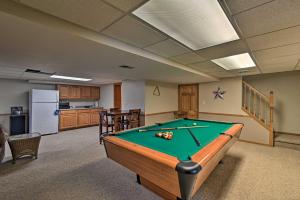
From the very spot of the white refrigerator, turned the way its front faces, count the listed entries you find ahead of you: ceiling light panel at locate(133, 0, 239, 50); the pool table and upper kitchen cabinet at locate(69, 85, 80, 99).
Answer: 2

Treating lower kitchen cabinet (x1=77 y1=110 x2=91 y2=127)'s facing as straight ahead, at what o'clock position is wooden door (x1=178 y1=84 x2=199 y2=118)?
The wooden door is roughly at 10 o'clock from the lower kitchen cabinet.

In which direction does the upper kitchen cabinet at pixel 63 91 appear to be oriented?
toward the camera

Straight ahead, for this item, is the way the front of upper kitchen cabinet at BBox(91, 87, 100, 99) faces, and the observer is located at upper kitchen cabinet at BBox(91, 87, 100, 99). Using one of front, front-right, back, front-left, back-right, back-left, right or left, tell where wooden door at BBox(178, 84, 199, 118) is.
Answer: front-left

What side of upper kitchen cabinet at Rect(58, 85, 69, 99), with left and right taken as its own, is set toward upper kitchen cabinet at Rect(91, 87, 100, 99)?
left

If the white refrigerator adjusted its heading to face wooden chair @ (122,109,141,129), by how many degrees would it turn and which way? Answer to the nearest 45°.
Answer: approximately 45° to its left

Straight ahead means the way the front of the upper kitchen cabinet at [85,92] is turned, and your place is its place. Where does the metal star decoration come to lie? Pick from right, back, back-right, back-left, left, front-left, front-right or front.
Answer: front-left

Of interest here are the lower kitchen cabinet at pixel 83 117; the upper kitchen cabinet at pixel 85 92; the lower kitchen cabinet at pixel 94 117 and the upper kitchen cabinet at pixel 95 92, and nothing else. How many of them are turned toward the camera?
4

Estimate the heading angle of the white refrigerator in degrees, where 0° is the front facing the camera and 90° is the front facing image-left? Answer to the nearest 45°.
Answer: approximately 0°

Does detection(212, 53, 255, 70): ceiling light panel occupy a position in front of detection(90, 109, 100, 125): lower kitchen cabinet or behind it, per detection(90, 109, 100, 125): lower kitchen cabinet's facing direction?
in front

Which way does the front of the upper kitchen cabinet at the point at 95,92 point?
toward the camera

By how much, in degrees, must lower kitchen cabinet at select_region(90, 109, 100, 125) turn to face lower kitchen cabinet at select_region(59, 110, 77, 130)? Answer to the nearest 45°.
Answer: approximately 45° to its right

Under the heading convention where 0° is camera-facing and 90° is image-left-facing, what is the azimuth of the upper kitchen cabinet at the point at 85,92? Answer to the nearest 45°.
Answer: approximately 0°
